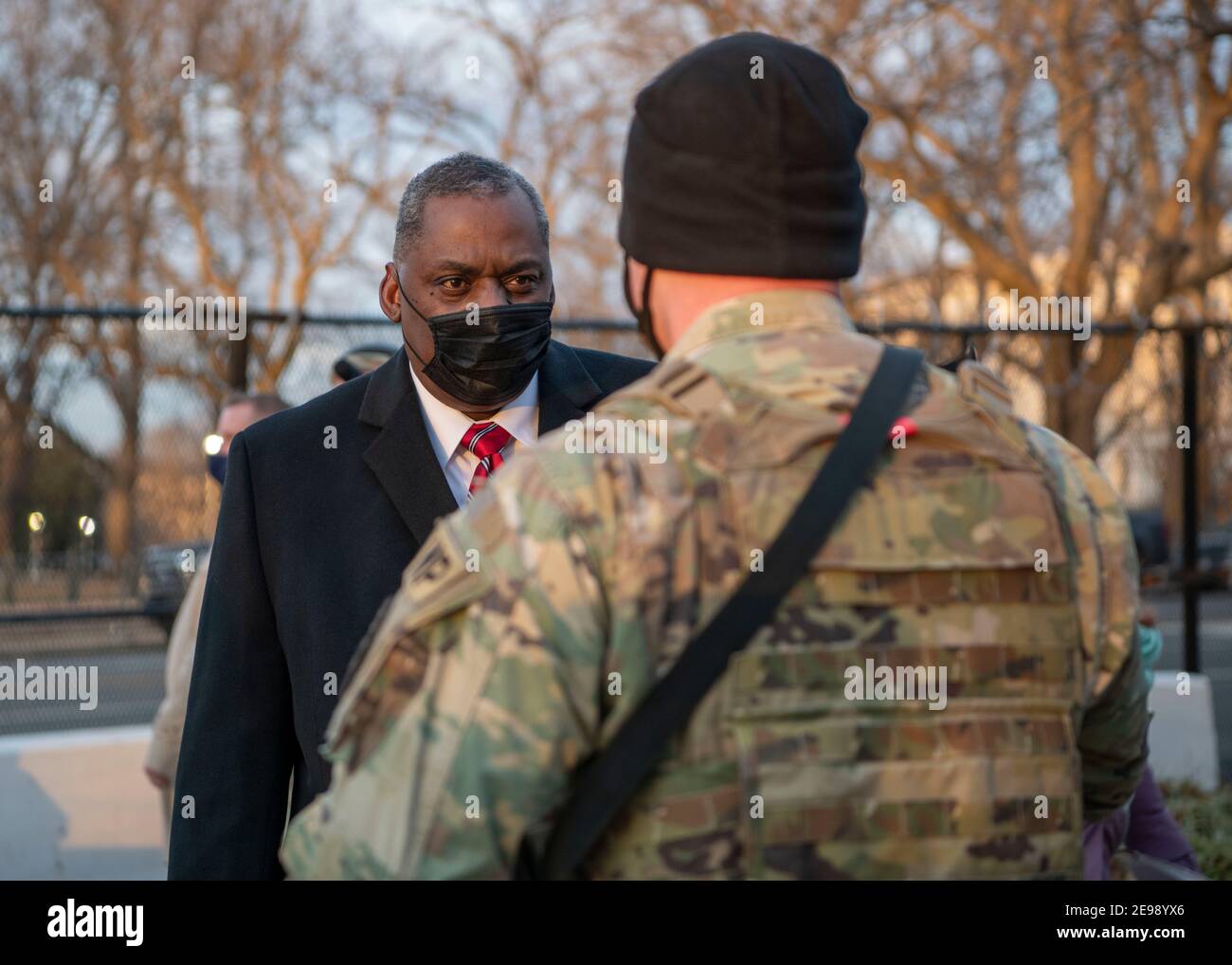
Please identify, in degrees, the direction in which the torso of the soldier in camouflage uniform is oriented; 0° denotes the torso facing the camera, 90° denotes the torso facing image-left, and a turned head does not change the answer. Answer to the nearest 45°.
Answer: approximately 135°

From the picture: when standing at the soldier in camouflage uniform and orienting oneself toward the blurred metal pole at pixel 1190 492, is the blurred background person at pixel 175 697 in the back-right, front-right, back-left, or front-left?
front-left

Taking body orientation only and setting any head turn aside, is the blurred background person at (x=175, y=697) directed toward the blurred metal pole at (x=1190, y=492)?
no

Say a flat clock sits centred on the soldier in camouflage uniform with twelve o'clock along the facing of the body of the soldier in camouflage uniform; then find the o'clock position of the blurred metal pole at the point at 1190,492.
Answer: The blurred metal pole is roughly at 2 o'clock from the soldier in camouflage uniform.

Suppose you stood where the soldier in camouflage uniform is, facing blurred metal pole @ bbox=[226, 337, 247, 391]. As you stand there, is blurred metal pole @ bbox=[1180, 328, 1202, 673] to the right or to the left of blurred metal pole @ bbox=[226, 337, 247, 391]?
right

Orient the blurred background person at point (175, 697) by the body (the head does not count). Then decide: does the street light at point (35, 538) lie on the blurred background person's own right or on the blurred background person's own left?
on the blurred background person's own right

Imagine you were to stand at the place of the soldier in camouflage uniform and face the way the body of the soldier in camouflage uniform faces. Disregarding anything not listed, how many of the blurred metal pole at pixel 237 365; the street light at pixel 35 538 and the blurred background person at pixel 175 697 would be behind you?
0

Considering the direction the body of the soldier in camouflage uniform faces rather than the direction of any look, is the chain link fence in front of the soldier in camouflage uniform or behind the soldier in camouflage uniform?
in front
